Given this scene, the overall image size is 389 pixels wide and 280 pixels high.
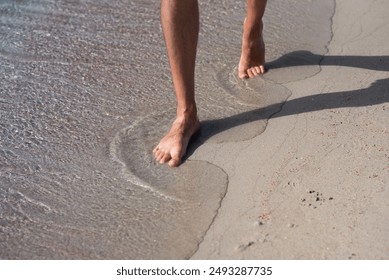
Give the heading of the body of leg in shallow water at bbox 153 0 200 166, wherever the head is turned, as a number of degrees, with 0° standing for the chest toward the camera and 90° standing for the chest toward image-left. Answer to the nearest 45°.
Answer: approximately 45°

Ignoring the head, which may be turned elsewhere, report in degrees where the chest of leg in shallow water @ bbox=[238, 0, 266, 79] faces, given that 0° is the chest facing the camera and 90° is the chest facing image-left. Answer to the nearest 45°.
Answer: approximately 0°
